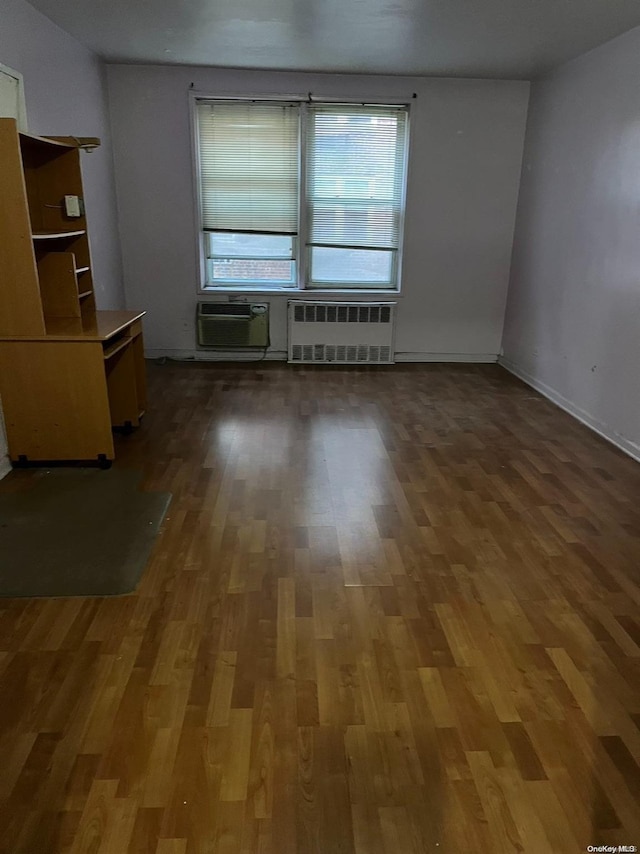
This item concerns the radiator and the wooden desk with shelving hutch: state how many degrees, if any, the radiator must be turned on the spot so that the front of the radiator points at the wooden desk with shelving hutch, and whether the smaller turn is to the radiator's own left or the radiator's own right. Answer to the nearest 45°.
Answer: approximately 45° to the radiator's own right

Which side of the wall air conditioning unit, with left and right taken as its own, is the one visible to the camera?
front

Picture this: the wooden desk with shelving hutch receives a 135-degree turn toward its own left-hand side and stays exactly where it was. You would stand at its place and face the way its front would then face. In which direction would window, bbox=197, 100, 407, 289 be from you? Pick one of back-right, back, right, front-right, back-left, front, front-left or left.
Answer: right

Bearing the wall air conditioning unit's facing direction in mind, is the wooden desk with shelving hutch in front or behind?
in front

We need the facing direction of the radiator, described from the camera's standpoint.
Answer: facing the viewer

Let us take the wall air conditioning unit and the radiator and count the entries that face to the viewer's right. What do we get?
0

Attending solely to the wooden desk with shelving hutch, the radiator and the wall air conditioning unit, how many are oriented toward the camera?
2

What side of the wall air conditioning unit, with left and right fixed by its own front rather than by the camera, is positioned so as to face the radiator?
left

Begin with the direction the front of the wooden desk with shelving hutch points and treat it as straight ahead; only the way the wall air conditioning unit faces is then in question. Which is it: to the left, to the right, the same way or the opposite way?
to the right

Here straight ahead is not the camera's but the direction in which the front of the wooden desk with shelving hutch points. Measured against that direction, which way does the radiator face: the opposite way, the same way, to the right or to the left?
to the right

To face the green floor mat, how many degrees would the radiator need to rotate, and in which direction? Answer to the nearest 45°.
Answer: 0° — it already faces it

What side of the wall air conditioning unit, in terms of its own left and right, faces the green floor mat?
front

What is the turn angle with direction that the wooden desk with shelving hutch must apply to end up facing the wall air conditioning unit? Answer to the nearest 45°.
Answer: approximately 45° to its left

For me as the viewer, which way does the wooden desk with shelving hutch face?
facing to the right of the viewer

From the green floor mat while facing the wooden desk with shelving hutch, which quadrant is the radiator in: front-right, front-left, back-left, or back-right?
front-right

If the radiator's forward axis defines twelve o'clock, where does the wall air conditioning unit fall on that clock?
The wall air conditioning unit is roughly at 3 o'clock from the radiator.
